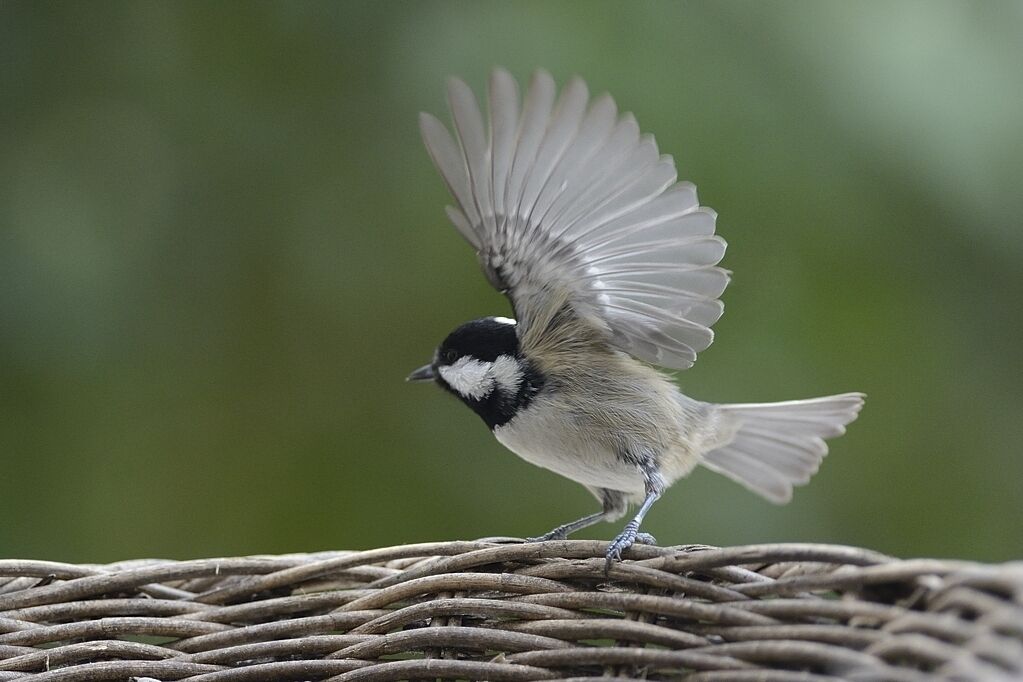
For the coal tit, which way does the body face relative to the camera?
to the viewer's left
